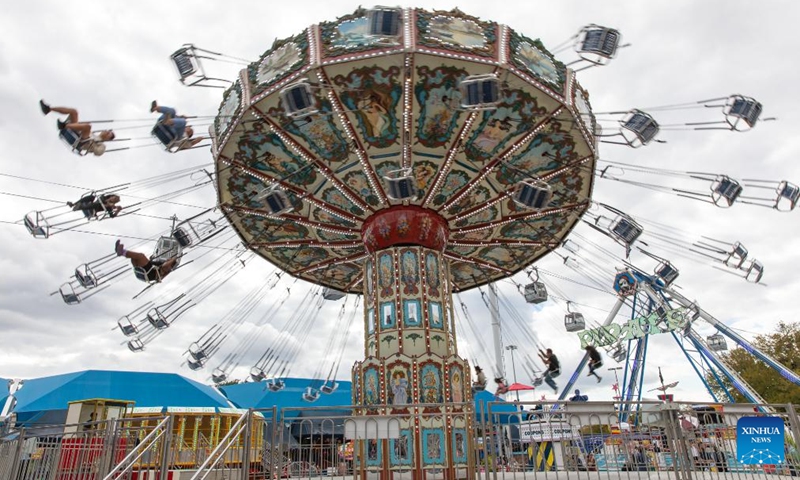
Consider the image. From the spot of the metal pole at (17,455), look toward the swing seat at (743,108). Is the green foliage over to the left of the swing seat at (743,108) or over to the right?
left
